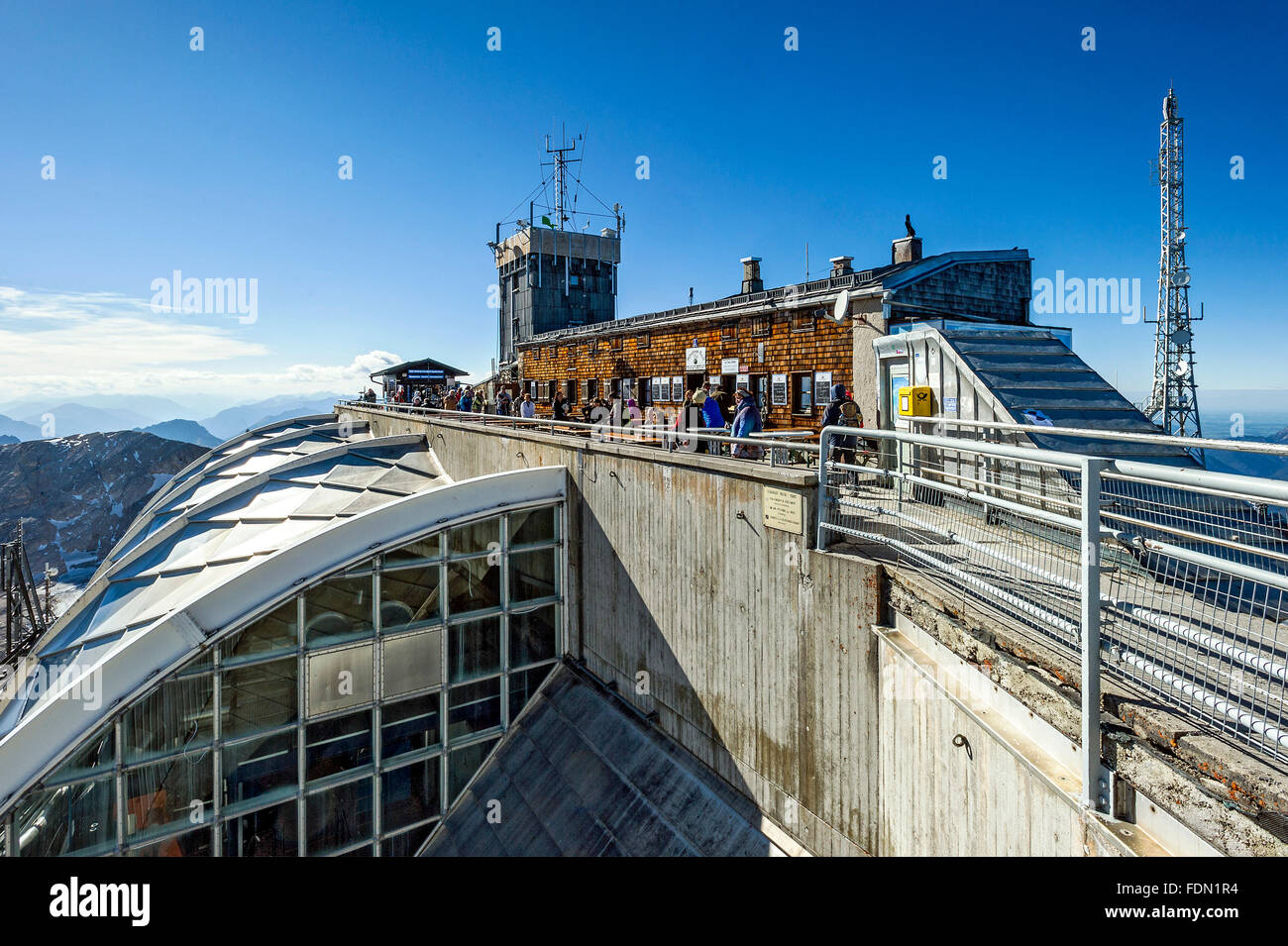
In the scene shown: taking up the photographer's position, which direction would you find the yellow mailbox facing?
facing the viewer and to the left of the viewer

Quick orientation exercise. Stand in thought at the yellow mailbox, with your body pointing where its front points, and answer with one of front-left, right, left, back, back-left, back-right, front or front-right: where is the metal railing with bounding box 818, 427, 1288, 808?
front-left

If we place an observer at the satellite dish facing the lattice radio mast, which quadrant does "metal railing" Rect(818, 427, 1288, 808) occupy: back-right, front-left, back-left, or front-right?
back-right

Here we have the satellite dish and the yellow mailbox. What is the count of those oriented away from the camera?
0

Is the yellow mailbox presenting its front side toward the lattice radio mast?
no
